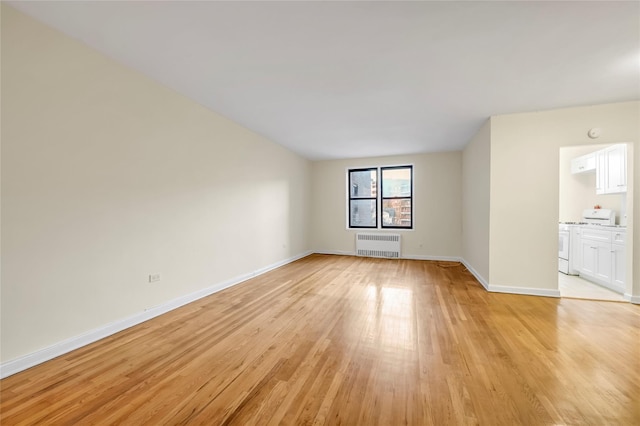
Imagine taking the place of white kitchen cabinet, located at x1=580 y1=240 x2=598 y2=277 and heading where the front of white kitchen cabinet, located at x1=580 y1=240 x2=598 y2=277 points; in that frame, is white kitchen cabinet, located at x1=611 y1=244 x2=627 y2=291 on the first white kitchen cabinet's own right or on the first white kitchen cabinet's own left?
on the first white kitchen cabinet's own left

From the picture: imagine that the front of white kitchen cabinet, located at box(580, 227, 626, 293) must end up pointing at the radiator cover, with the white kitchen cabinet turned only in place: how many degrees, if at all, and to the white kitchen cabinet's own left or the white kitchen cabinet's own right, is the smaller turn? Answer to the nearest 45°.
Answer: approximately 45° to the white kitchen cabinet's own right

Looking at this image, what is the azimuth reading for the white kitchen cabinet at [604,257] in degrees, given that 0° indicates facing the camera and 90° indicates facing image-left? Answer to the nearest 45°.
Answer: approximately 45°

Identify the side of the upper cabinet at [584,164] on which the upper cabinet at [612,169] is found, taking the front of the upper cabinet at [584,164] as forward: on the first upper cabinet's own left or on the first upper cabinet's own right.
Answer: on the first upper cabinet's own left
